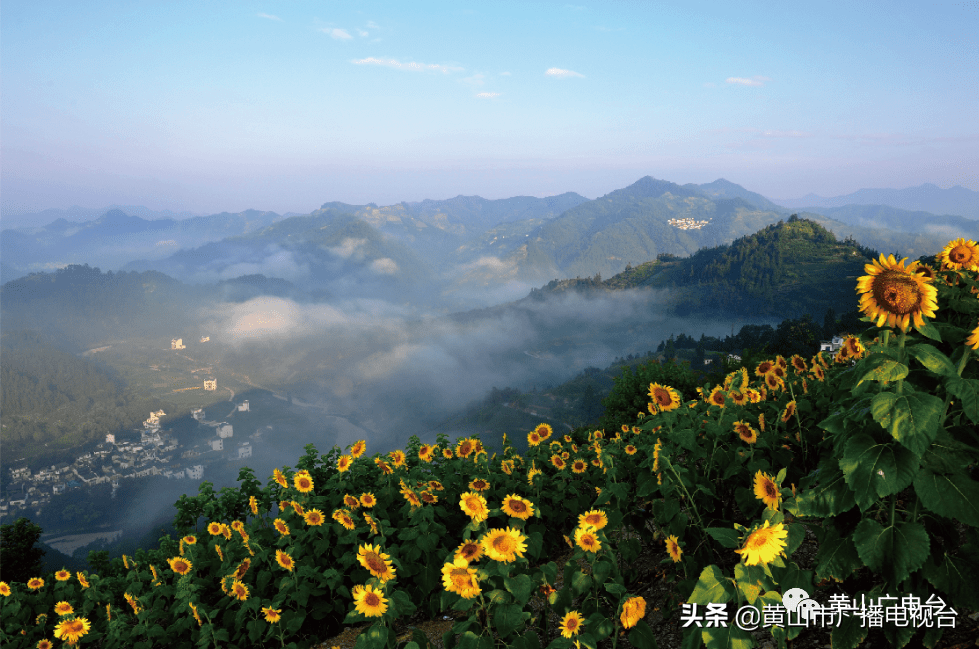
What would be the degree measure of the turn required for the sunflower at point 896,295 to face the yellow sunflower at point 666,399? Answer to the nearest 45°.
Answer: approximately 135° to its right

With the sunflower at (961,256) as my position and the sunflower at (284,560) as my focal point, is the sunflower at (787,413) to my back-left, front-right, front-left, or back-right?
front-right

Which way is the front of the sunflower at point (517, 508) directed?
toward the camera

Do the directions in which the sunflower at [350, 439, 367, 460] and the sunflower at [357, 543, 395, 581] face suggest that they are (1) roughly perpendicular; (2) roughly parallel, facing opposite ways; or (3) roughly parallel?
roughly parallel

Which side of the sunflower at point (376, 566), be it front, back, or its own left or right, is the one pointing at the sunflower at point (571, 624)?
left

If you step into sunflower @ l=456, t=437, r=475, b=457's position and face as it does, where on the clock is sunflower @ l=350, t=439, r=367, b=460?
sunflower @ l=350, t=439, r=367, b=460 is roughly at 3 o'clock from sunflower @ l=456, t=437, r=475, b=457.

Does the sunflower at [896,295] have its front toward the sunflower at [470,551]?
no

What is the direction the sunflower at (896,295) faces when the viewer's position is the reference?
facing the viewer

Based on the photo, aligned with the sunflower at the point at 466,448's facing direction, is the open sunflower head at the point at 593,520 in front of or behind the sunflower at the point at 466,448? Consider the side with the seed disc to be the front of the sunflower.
in front

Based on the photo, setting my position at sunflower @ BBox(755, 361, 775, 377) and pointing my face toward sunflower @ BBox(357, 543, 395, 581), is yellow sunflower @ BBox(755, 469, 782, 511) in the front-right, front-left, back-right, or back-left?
front-left

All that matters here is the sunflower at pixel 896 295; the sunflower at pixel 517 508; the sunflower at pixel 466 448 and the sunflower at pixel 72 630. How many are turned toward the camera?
4

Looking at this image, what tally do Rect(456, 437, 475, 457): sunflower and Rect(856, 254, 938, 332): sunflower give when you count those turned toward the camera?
2

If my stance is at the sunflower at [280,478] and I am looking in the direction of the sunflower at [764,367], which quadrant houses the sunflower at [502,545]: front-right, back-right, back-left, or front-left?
front-right
